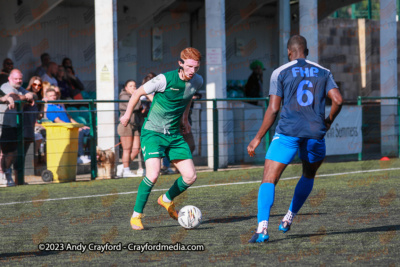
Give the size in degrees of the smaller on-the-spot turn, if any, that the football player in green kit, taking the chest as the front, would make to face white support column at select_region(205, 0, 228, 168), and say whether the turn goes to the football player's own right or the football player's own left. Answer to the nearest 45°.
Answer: approximately 135° to the football player's own left

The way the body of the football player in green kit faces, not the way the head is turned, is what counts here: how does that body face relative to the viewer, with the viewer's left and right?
facing the viewer and to the right of the viewer

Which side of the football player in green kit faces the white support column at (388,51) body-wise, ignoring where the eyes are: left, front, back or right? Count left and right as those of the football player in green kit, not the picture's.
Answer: left

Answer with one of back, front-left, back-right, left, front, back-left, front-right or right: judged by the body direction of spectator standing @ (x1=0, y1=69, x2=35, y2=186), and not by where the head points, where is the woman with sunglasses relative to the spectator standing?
left

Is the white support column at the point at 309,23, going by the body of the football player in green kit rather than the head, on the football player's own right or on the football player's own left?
on the football player's own left

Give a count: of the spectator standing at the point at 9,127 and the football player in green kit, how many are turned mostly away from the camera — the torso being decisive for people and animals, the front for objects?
0

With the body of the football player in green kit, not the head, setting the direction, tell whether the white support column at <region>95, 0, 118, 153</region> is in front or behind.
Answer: behind

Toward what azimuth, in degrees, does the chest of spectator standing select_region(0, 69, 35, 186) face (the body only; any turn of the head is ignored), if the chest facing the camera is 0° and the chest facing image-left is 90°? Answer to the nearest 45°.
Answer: approximately 315°

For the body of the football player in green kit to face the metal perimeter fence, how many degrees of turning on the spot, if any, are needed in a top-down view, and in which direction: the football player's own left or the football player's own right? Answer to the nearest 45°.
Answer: approximately 135° to the football player's own left

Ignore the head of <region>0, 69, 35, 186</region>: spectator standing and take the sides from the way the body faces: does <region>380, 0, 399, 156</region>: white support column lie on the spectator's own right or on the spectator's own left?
on the spectator's own left
